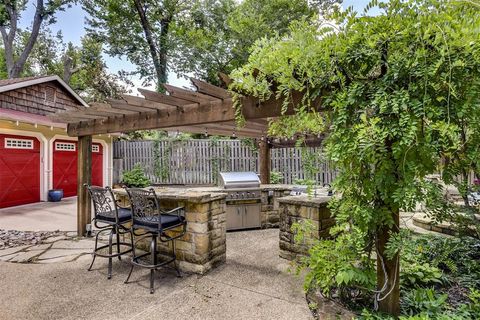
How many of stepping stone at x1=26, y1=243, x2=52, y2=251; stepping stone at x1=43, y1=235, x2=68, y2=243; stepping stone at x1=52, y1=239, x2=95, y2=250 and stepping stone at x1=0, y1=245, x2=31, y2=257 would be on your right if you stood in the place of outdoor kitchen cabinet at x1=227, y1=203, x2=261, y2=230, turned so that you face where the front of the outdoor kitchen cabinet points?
4

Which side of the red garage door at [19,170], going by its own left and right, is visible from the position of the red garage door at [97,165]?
left

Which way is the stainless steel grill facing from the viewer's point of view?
toward the camera

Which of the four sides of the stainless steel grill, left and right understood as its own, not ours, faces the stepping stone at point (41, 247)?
right

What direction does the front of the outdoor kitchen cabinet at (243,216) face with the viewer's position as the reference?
facing the viewer

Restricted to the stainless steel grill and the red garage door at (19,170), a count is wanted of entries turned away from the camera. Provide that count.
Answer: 0

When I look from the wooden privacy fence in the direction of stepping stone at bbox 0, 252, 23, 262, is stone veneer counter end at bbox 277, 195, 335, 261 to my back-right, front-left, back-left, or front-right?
front-left

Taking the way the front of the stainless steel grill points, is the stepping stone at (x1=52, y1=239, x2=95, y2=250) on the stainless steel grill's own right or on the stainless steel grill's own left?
on the stainless steel grill's own right

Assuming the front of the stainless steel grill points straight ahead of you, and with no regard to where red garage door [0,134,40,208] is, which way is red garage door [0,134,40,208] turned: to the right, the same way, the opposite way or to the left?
to the left

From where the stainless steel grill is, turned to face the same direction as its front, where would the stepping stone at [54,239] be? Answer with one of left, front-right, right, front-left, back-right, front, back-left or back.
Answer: right

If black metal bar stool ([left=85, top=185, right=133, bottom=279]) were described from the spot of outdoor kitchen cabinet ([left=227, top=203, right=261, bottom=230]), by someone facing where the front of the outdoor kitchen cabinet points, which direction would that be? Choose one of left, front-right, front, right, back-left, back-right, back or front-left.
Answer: front-right

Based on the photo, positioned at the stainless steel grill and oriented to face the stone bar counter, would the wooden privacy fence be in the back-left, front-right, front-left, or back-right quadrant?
back-right

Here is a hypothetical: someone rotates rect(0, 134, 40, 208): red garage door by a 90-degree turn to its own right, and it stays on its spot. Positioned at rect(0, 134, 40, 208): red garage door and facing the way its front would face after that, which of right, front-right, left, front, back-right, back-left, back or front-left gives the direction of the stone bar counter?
front-left
